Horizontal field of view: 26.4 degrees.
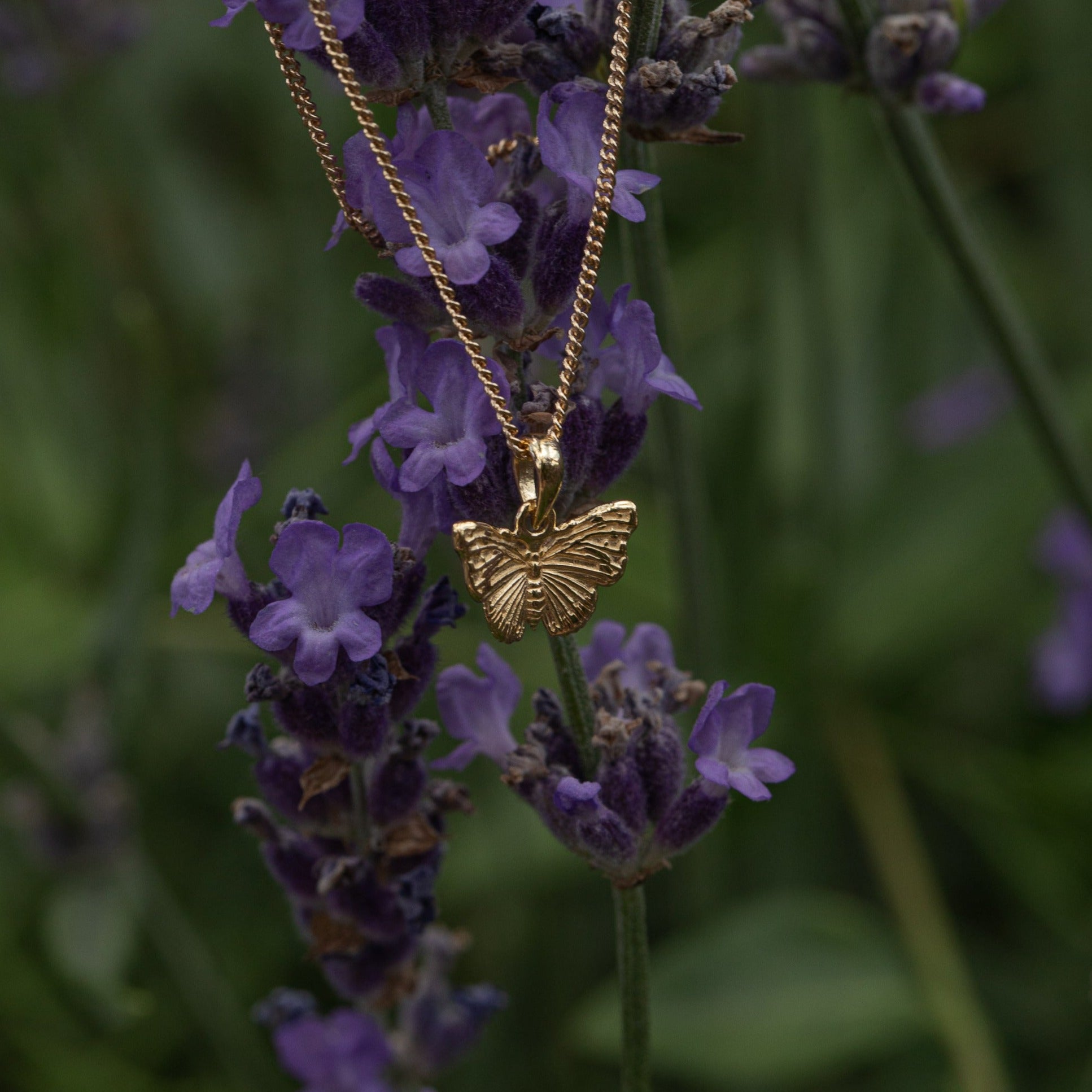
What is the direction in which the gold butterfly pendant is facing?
toward the camera

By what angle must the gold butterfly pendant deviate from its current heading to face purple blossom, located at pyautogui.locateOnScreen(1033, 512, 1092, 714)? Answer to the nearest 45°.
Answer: approximately 135° to its left
